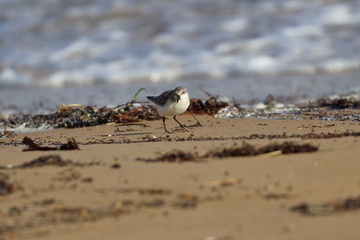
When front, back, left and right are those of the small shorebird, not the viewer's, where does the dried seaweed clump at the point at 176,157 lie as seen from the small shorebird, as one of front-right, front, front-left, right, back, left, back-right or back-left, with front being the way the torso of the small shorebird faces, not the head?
front-right

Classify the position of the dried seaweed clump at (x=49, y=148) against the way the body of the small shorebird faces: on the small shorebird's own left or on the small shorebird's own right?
on the small shorebird's own right

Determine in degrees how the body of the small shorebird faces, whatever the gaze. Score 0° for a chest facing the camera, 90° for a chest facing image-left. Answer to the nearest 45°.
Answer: approximately 315°

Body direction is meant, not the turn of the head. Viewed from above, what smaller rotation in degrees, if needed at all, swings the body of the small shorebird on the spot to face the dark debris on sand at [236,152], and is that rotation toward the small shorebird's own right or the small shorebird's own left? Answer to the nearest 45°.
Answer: approximately 45° to the small shorebird's own right

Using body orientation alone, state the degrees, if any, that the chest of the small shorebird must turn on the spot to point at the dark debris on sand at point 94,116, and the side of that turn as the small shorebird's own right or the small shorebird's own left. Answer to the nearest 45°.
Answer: approximately 180°

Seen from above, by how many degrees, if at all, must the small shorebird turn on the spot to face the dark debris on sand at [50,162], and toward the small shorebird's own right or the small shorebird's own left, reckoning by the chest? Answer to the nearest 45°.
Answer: approximately 45° to the small shorebird's own right

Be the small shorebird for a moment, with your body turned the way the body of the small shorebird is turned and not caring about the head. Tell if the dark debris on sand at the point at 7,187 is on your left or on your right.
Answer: on your right

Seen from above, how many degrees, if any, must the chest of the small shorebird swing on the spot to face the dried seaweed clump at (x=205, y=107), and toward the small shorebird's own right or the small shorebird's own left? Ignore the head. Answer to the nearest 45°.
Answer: approximately 90° to the small shorebird's own left

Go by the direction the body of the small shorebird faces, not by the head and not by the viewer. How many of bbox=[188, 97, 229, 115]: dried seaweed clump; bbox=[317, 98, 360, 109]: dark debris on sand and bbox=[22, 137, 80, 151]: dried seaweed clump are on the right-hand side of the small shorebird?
1
